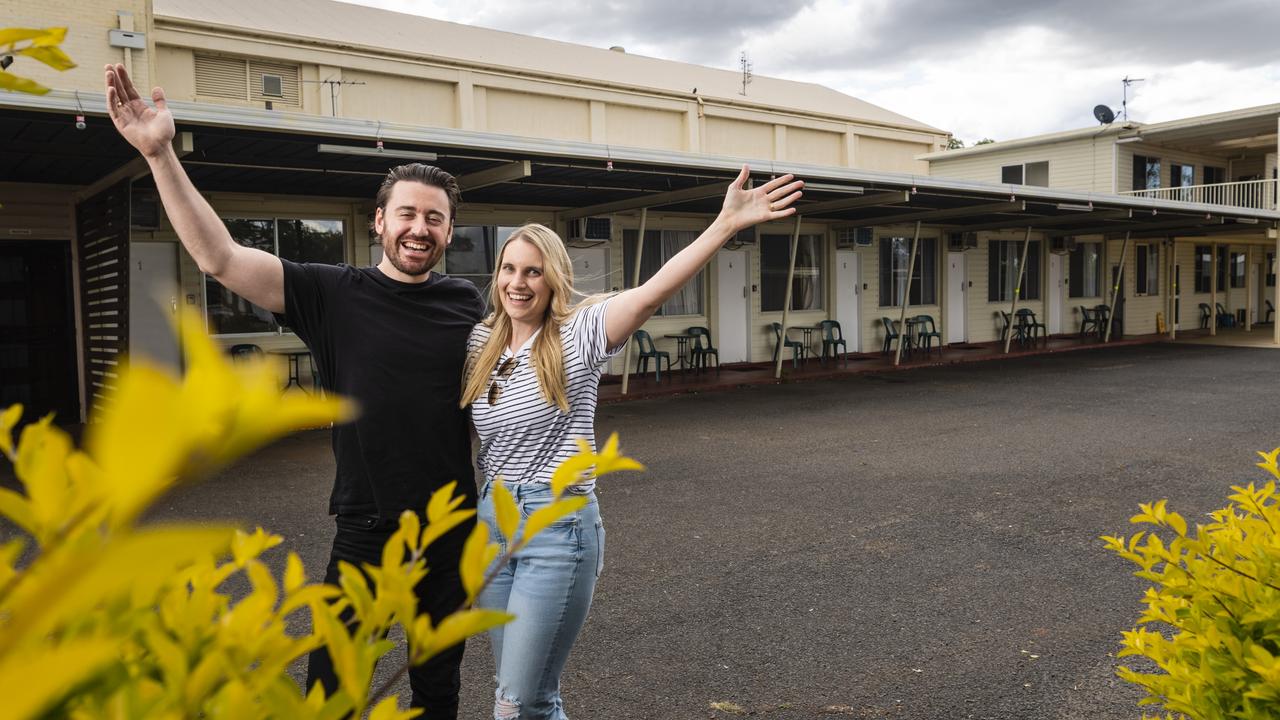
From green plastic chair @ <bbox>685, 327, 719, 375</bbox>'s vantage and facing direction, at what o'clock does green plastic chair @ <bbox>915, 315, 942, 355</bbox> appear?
green plastic chair @ <bbox>915, 315, 942, 355</bbox> is roughly at 9 o'clock from green plastic chair @ <bbox>685, 327, 719, 375</bbox>.

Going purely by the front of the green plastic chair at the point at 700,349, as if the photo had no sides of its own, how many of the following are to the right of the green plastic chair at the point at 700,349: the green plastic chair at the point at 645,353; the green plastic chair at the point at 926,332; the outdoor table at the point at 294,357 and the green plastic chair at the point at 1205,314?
2

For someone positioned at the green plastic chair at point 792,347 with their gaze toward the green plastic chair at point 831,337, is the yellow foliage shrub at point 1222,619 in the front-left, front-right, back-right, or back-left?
back-right
